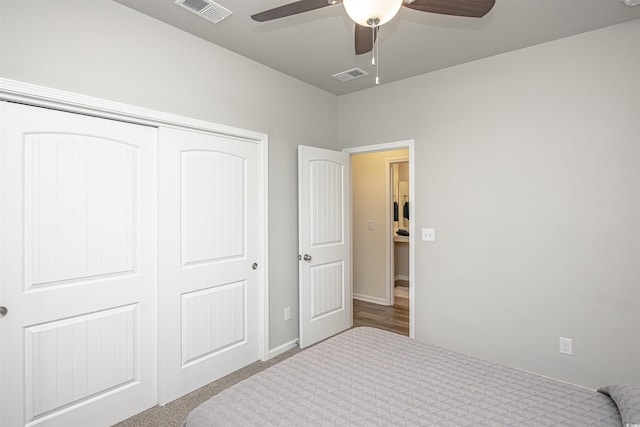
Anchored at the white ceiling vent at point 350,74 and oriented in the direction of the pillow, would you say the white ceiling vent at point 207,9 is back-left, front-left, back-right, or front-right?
front-right

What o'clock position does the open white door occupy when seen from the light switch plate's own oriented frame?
The open white door is roughly at 3 o'clock from the light switch plate.

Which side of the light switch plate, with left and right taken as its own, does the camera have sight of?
front

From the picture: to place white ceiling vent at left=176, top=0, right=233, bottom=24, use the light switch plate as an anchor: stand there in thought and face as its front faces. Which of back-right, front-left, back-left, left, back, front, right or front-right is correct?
front-right

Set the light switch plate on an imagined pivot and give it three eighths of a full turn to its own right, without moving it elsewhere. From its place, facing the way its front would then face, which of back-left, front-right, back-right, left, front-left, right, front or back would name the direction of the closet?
left

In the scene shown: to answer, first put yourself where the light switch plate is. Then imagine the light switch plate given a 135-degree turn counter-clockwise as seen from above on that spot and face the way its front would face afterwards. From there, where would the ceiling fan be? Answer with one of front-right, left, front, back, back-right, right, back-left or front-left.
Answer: back-right

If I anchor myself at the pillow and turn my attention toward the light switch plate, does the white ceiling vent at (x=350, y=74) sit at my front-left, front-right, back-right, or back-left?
front-left

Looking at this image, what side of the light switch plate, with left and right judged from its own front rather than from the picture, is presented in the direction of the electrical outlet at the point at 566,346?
left
